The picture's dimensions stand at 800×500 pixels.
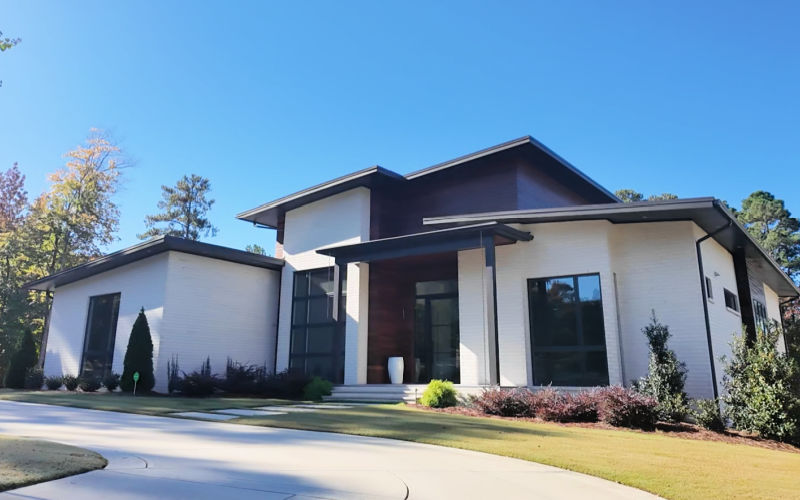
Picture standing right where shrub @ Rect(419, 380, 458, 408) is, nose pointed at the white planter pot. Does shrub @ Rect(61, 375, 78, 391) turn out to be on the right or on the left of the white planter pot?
left

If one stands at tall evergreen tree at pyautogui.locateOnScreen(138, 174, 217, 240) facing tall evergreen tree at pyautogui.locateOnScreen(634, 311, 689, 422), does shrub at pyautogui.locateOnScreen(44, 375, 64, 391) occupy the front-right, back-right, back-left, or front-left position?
front-right

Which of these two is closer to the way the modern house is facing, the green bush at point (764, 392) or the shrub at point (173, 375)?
the shrub

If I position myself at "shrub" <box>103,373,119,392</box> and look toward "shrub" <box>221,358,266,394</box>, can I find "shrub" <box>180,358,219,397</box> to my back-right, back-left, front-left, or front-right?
front-right

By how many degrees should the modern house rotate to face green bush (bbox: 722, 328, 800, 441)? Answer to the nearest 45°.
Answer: approximately 90° to its left

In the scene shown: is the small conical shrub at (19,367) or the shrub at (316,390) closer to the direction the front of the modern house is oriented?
the shrub

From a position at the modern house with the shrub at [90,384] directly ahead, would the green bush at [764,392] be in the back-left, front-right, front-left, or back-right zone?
back-left

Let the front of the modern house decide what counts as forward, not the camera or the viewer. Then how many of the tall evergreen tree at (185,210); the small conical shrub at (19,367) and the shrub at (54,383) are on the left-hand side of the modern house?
0

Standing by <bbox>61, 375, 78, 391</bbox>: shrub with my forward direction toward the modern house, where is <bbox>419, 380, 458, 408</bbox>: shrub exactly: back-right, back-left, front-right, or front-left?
front-right

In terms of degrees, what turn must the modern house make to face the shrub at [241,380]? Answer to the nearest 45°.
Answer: approximately 45° to its right

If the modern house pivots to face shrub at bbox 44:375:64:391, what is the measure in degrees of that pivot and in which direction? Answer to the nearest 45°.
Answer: approximately 45° to its right

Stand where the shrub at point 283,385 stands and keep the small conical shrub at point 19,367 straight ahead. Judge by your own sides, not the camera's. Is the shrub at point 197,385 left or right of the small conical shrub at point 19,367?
left

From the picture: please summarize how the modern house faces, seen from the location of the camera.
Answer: facing the viewer and to the left of the viewer

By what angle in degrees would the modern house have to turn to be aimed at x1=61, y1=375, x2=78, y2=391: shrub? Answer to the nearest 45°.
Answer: approximately 45° to its right

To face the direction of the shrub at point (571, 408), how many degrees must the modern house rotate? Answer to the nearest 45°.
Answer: approximately 45° to its left
